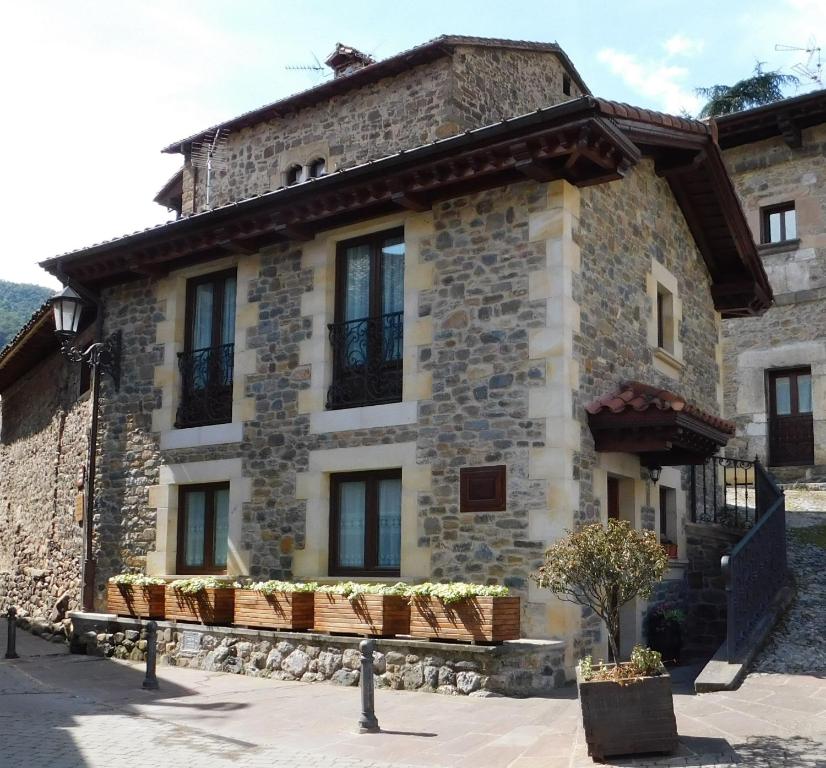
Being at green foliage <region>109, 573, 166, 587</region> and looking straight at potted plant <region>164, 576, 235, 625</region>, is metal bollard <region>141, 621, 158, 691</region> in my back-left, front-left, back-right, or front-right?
front-right

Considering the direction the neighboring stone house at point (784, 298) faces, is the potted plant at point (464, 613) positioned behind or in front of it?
in front

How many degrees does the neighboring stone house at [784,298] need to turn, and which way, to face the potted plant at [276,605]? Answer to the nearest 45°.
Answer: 0° — it already faces it

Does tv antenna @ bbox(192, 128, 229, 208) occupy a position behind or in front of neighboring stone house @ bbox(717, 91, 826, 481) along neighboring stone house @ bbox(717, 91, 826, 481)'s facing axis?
in front

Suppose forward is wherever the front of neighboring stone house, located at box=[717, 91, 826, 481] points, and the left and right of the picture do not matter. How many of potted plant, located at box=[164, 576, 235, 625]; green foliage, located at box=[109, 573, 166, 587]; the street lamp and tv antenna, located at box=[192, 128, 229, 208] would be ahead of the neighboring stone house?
4

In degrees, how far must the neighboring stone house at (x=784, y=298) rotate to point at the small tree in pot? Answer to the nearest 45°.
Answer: approximately 45° to its left
